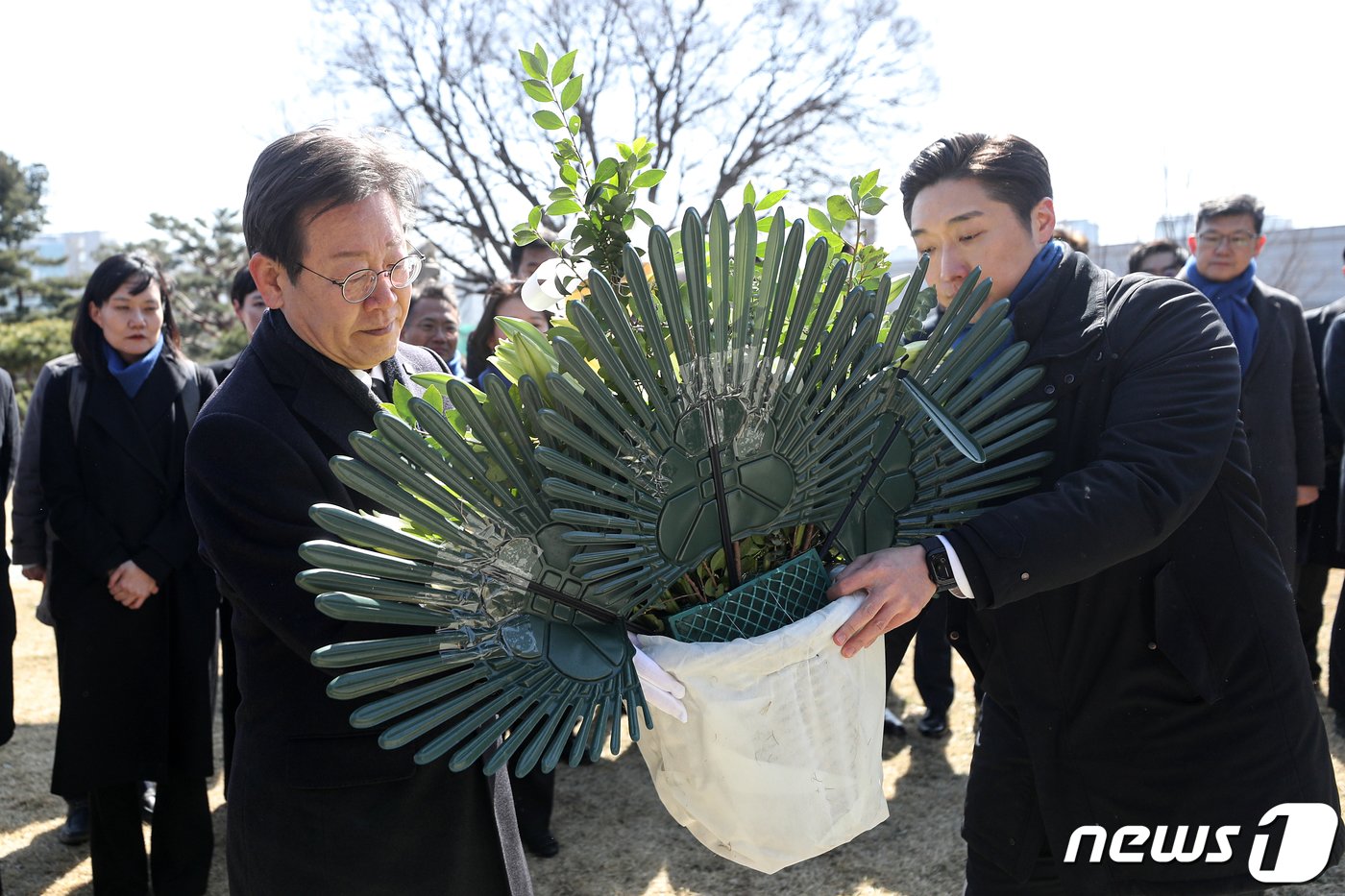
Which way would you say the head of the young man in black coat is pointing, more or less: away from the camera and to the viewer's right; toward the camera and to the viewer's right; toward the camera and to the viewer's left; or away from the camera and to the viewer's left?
toward the camera and to the viewer's left

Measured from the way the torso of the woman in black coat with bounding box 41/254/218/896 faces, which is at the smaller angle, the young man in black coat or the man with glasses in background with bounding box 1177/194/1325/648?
the young man in black coat

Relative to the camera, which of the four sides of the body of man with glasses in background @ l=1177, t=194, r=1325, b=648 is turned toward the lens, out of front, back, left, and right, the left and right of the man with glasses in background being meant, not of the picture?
front

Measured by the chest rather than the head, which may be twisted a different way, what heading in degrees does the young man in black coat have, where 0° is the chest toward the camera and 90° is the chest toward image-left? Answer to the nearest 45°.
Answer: approximately 45°

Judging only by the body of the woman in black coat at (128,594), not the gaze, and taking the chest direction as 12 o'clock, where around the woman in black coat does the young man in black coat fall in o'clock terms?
The young man in black coat is roughly at 11 o'clock from the woman in black coat.

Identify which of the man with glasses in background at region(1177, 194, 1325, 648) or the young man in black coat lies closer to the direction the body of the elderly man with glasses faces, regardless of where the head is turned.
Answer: the young man in black coat

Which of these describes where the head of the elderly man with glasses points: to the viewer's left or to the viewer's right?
to the viewer's right

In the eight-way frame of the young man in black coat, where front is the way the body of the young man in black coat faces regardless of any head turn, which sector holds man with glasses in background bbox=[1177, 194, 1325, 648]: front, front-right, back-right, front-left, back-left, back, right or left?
back-right

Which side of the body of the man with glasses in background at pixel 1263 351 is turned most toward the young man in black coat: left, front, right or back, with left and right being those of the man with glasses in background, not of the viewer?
front

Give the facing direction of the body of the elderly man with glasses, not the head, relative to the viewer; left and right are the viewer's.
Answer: facing the viewer and to the right of the viewer

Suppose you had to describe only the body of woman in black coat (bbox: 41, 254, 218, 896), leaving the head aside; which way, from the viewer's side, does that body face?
toward the camera
